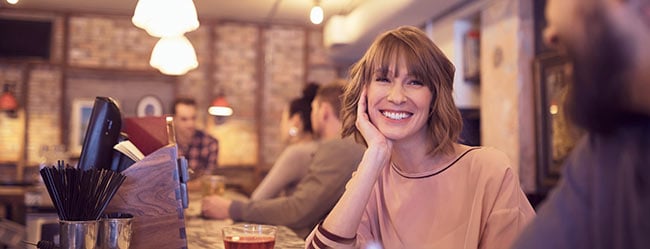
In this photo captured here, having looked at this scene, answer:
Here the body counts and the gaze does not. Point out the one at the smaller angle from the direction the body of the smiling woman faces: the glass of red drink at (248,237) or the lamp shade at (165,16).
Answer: the glass of red drink

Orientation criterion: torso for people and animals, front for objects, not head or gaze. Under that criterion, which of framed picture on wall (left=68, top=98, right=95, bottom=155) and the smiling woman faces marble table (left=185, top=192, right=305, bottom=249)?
the framed picture on wall

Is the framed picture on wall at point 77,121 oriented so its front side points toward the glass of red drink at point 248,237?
yes

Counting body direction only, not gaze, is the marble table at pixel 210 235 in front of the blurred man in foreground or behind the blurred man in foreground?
in front

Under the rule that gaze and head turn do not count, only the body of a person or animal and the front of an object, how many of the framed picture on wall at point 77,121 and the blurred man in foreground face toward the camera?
1

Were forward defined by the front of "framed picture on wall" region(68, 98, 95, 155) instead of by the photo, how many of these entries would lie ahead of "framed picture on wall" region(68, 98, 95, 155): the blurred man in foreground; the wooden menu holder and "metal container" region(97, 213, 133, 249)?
3

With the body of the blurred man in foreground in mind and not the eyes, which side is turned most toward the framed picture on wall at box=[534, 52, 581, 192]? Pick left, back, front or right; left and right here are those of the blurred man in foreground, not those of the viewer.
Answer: right

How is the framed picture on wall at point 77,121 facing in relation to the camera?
toward the camera

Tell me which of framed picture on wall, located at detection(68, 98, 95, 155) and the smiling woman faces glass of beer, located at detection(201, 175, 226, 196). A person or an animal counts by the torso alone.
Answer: the framed picture on wall

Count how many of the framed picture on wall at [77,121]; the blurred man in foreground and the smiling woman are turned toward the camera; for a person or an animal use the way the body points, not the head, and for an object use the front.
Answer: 2

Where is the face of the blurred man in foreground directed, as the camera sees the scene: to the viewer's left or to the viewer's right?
to the viewer's left

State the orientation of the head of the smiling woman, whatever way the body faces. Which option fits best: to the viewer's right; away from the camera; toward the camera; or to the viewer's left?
toward the camera

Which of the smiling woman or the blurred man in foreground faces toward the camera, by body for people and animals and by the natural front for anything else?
the smiling woman

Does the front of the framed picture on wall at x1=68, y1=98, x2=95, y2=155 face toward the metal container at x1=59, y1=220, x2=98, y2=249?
yes

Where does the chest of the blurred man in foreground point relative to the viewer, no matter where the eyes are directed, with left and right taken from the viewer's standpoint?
facing to the left of the viewer

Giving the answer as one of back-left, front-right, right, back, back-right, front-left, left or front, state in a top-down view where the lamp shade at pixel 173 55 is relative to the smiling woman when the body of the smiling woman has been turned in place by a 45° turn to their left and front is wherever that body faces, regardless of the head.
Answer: back

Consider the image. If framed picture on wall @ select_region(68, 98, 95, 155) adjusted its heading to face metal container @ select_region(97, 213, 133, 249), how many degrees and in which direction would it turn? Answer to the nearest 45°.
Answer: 0° — it already faces it
